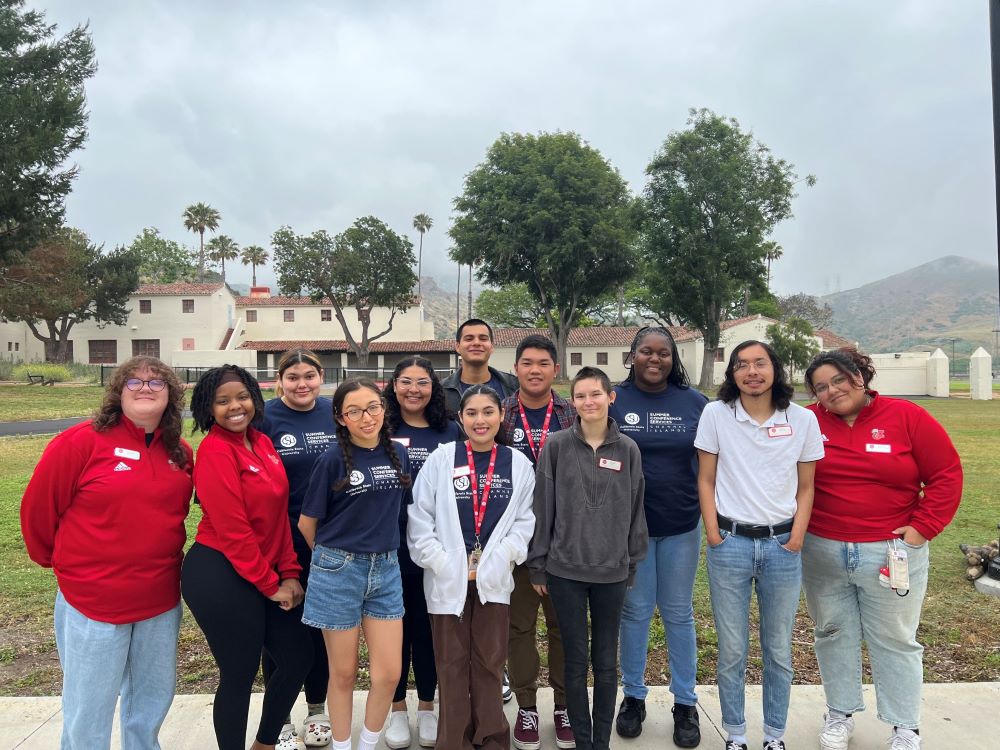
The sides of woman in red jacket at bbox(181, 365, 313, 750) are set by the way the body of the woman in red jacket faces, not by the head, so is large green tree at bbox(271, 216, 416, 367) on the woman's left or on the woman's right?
on the woman's left

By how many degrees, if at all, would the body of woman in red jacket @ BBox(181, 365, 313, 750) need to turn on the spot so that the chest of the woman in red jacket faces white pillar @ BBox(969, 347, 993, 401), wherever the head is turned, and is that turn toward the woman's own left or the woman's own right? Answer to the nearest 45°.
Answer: approximately 90° to the woman's own left

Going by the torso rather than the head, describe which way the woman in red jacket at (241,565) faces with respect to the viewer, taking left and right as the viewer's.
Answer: facing the viewer and to the right of the viewer

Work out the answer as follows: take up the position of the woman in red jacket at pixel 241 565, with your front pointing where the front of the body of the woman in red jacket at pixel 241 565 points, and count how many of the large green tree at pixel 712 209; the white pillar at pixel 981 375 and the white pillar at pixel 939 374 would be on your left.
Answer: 3

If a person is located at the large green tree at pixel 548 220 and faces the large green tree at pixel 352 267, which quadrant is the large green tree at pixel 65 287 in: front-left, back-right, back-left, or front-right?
front-left

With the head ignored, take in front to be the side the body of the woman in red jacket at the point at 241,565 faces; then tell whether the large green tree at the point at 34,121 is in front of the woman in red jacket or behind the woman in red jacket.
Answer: behind

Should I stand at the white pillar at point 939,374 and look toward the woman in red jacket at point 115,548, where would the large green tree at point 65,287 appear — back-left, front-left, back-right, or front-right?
front-right

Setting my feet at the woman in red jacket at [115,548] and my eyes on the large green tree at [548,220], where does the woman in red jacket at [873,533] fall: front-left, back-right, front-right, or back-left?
front-right
